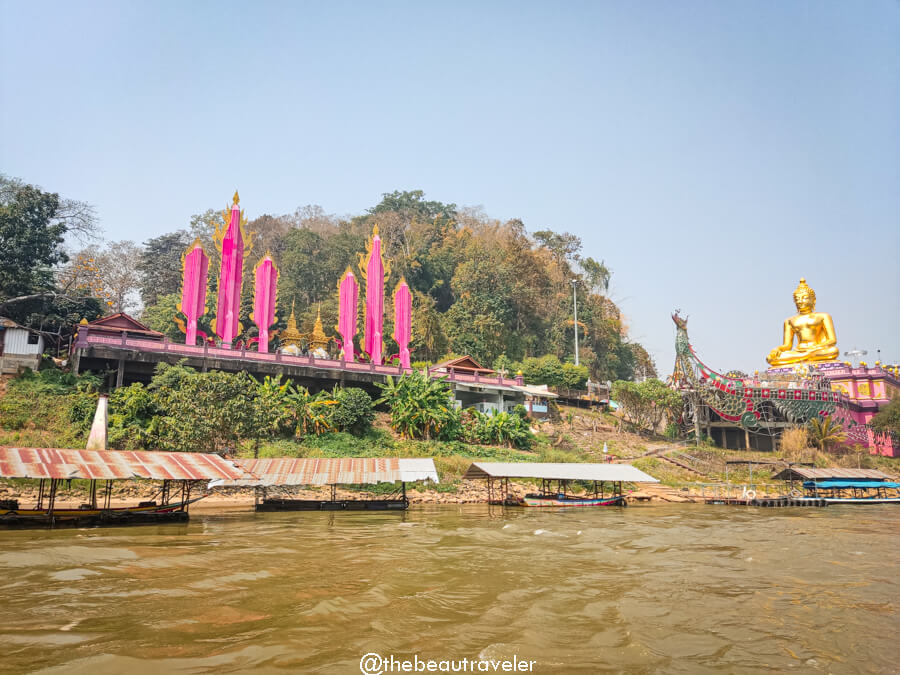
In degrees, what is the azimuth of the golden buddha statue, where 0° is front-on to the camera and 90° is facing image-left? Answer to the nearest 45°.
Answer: approximately 45°

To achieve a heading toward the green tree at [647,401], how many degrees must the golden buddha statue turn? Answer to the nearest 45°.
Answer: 0° — it already faces it

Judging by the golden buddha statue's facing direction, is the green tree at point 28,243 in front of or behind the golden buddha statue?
in front
